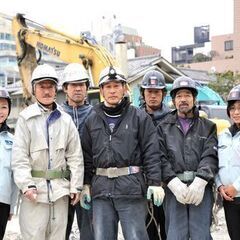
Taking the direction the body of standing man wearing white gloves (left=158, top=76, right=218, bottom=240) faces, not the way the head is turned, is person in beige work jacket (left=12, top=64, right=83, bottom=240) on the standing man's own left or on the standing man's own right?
on the standing man's own right

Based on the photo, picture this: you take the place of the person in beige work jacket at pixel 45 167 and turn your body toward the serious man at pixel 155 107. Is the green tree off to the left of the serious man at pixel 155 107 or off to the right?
left

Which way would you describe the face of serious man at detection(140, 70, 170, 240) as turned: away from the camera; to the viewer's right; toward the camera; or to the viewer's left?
toward the camera

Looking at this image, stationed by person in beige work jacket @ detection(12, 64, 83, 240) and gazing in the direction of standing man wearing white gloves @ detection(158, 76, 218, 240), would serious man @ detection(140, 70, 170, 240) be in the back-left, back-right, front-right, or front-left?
front-left

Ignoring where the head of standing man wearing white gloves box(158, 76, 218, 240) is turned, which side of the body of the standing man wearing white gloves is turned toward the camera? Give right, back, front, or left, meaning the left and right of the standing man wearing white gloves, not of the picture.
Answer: front

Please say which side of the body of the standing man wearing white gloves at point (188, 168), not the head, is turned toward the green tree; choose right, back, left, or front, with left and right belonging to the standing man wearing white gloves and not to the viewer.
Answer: back

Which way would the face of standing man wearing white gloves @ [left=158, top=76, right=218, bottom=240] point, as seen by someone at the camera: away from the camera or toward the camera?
toward the camera

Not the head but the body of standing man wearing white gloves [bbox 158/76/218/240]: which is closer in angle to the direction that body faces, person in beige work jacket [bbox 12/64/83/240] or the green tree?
the person in beige work jacket

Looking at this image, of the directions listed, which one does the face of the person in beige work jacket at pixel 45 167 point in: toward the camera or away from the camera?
toward the camera
